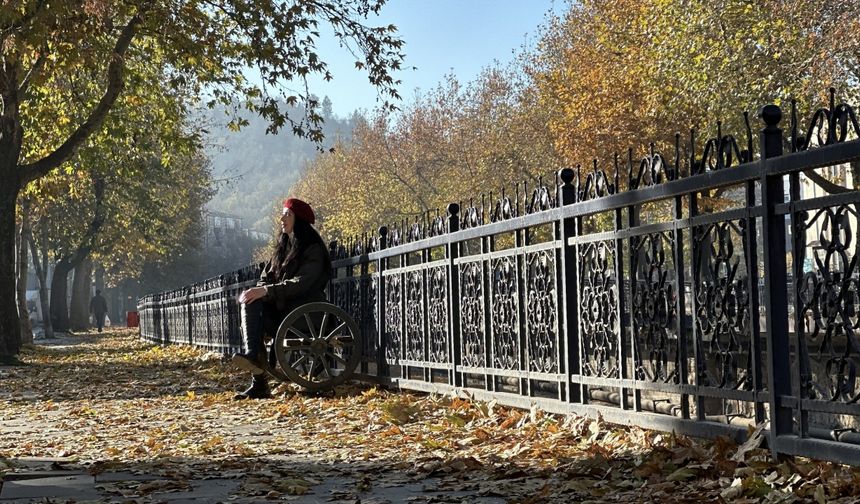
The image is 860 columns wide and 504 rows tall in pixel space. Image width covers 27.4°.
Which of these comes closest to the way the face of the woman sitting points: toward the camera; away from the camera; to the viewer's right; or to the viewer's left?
to the viewer's left

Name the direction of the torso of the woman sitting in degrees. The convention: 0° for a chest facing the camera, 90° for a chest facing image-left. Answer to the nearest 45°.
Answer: approximately 90°
